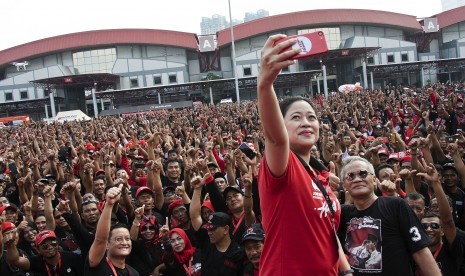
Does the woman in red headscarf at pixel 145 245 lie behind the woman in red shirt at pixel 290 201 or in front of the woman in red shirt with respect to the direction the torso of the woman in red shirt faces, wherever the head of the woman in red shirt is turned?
behind

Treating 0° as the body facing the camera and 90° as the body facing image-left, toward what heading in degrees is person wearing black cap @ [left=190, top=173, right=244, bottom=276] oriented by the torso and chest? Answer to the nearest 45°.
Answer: approximately 45°

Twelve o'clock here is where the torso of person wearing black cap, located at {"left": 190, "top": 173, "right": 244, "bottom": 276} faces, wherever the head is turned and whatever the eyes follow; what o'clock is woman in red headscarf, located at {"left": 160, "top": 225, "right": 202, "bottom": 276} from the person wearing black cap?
The woman in red headscarf is roughly at 3 o'clock from the person wearing black cap.

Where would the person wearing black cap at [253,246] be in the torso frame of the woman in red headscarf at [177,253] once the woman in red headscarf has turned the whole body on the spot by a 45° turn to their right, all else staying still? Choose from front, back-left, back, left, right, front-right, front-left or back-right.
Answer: left

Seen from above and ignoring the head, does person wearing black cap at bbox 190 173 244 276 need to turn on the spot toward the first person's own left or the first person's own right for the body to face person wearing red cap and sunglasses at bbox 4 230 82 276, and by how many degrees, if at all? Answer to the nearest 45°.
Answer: approximately 45° to the first person's own right

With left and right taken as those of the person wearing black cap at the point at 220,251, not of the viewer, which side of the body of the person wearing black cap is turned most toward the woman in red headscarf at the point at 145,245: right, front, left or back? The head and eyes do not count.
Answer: right

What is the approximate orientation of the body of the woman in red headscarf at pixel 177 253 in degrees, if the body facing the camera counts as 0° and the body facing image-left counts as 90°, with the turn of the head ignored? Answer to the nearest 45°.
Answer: approximately 0°

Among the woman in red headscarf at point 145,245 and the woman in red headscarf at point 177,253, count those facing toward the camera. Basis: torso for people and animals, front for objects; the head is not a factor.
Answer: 2
